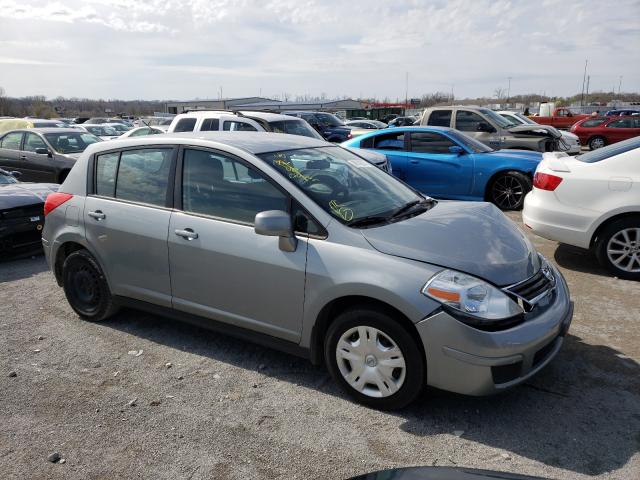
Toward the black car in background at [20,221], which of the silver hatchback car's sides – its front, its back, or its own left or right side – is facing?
back

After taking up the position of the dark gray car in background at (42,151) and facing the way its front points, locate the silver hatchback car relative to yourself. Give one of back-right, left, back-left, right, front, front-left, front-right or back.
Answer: front-right

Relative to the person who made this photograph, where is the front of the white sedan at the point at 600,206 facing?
facing to the right of the viewer

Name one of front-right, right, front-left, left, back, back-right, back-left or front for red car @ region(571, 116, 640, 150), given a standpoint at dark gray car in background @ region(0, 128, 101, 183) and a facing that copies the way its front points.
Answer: front-left

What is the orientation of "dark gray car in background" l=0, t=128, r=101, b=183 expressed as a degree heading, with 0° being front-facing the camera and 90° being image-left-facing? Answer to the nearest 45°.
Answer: approximately 315°

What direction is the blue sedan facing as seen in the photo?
to the viewer's right

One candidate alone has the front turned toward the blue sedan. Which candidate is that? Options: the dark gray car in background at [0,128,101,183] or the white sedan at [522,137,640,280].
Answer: the dark gray car in background

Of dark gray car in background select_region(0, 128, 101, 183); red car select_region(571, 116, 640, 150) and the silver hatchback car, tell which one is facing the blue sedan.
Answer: the dark gray car in background

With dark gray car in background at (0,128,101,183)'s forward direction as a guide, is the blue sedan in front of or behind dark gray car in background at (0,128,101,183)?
in front

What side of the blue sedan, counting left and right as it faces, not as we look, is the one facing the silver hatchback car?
right
